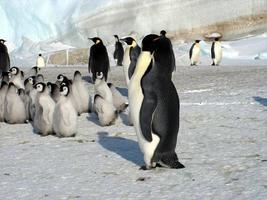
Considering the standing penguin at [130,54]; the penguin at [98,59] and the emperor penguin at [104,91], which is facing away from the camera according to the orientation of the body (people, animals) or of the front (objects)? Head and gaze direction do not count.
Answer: the penguin

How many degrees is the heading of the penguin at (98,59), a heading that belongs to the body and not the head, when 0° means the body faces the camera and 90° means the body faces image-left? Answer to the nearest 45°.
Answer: approximately 180°

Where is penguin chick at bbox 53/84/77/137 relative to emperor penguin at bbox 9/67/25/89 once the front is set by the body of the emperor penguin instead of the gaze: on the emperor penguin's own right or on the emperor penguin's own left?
on the emperor penguin's own left

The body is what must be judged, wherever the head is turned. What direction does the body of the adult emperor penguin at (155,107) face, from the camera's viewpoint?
to the viewer's left

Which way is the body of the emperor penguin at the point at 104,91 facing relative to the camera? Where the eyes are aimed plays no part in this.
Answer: to the viewer's left

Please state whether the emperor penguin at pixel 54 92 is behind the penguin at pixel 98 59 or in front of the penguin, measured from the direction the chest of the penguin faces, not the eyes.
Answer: behind

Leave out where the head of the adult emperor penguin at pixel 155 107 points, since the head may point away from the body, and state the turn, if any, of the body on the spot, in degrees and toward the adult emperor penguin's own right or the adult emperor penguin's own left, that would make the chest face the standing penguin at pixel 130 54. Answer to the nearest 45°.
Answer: approximately 90° to the adult emperor penguin's own right

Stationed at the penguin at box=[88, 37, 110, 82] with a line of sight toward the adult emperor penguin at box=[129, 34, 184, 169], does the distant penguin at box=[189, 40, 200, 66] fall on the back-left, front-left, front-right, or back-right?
back-left
